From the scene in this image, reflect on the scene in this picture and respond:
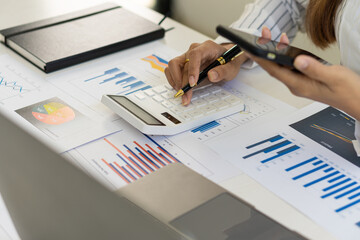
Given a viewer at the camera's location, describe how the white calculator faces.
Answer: facing away from the viewer and to the right of the viewer
